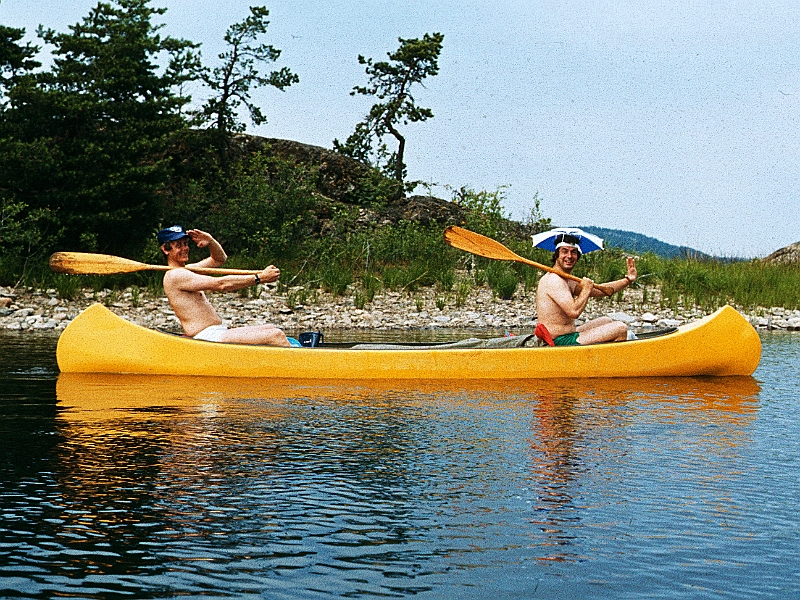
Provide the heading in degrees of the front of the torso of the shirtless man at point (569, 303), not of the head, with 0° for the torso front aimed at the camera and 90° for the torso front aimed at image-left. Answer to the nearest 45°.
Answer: approximately 270°

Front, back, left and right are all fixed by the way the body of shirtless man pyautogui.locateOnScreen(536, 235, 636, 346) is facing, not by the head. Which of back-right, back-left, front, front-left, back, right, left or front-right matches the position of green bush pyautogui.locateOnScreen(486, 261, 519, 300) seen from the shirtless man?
left

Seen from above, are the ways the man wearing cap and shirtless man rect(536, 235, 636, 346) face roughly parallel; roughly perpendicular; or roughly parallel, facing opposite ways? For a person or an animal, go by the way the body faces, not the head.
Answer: roughly parallel

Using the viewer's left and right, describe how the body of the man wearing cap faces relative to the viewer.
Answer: facing to the right of the viewer

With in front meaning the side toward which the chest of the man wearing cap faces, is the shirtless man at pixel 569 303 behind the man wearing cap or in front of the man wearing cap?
in front

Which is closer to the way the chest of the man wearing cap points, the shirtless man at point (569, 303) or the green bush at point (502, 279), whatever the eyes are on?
the shirtless man

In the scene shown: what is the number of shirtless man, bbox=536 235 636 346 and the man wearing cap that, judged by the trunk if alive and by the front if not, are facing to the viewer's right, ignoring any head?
2

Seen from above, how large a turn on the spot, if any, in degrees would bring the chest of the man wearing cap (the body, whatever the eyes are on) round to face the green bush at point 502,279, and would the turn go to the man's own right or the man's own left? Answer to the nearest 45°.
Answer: approximately 45° to the man's own left

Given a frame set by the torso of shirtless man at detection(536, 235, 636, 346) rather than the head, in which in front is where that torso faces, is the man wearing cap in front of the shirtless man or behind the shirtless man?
behind
